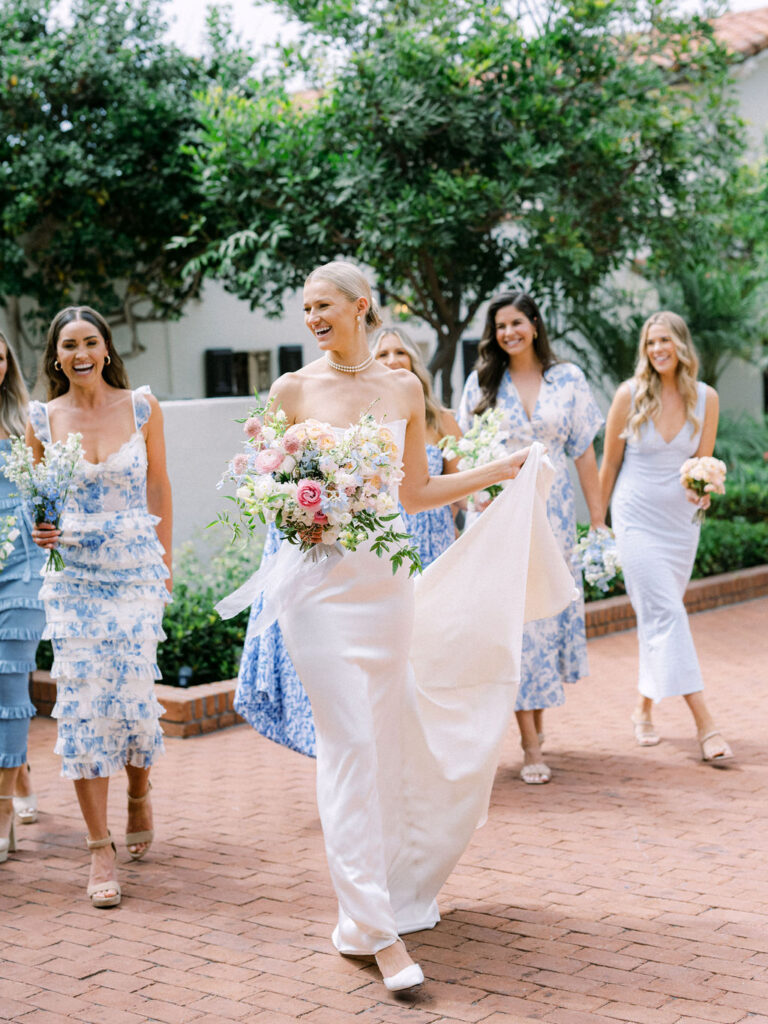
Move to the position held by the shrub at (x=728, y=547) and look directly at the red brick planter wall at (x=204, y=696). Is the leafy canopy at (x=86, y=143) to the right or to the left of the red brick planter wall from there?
right

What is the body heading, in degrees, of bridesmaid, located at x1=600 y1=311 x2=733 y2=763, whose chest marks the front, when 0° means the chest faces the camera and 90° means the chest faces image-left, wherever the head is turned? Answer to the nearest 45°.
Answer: approximately 0°

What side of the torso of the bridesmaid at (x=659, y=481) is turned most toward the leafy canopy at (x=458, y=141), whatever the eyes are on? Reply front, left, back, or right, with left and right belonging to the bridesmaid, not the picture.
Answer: back

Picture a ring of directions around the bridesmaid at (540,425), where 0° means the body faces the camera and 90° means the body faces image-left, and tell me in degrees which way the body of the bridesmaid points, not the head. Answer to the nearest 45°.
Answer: approximately 0°

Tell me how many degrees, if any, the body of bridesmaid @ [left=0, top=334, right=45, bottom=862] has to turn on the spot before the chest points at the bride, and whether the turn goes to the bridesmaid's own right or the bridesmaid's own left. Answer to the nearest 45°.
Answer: approximately 45° to the bridesmaid's own left

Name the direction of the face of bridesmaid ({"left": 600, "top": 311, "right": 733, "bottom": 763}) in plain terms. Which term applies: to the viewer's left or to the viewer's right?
to the viewer's left

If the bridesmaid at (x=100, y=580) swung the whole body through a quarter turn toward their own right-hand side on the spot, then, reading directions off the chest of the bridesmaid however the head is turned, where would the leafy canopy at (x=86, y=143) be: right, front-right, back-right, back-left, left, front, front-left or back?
right
